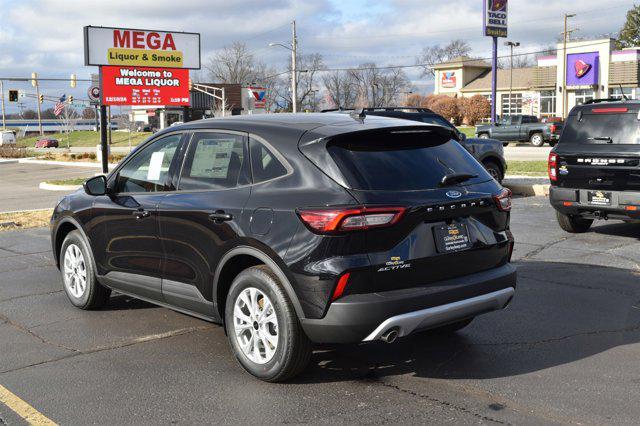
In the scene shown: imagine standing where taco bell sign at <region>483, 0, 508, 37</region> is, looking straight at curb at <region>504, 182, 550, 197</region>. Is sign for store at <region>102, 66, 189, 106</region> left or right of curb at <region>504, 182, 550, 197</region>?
right

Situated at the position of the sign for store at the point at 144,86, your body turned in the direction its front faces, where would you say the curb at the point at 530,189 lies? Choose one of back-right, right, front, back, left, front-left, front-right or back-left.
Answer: front-left

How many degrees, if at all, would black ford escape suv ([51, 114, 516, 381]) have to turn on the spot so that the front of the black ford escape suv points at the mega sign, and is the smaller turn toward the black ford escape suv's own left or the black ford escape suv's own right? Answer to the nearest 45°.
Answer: approximately 45° to the black ford escape suv's own right

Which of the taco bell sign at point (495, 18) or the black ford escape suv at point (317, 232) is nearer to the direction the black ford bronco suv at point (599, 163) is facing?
the taco bell sign

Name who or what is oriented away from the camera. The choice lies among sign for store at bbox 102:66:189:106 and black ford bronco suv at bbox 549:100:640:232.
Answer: the black ford bronco suv

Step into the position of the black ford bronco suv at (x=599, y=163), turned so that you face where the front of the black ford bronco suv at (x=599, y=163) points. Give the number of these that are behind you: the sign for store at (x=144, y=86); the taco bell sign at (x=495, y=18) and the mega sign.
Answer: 0

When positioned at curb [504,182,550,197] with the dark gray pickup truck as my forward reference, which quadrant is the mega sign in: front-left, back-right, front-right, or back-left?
front-left

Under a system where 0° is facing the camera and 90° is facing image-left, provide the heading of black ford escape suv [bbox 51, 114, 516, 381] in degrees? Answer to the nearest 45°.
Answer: approximately 135°

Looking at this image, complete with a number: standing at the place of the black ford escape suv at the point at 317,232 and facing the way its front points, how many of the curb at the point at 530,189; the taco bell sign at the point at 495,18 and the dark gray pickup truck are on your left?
0

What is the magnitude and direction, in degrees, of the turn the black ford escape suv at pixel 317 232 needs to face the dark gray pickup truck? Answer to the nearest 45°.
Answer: approximately 45° to its right

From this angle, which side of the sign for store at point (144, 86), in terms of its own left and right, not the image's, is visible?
front

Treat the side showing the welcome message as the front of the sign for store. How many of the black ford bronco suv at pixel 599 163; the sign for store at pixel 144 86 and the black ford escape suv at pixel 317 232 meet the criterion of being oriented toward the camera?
1

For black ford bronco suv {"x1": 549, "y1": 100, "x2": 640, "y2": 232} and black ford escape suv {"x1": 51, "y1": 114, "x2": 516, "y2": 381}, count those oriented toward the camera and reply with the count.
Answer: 0

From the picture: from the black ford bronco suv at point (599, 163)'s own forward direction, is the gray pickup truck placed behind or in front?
in front

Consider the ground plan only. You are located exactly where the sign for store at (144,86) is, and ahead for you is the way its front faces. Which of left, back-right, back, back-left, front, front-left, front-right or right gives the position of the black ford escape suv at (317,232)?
front

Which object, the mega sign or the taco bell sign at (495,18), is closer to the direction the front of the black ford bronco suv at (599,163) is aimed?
the taco bell sign

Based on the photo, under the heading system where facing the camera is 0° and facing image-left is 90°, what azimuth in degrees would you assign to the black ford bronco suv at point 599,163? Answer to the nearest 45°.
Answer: approximately 180°
